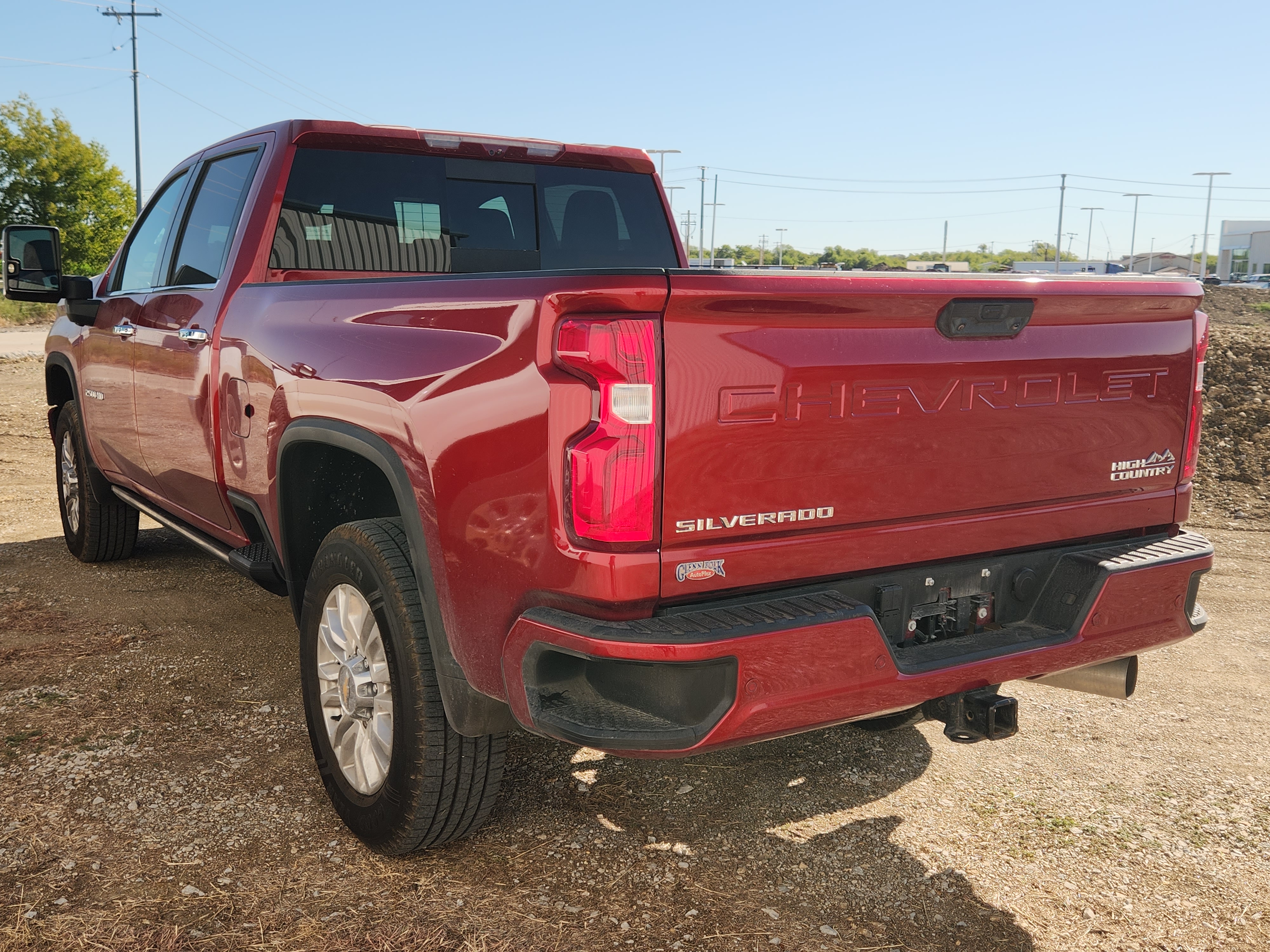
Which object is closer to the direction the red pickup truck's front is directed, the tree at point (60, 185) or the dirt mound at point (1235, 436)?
the tree

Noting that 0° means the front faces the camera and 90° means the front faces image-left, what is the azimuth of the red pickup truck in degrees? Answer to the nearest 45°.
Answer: approximately 135°

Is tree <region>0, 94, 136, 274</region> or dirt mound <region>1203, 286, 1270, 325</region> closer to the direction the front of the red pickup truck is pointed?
the tree

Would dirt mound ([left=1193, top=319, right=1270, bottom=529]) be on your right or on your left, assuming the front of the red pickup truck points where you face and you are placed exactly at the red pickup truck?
on your right

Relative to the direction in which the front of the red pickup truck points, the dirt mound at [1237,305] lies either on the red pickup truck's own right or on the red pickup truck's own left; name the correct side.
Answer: on the red pickup truck's own right

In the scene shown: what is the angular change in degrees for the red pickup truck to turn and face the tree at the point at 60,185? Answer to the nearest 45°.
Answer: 0° — it already faces it
